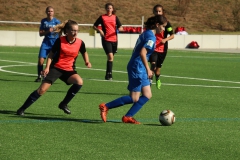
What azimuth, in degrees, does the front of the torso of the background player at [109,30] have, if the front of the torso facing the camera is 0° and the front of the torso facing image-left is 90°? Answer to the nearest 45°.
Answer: approximately 0°

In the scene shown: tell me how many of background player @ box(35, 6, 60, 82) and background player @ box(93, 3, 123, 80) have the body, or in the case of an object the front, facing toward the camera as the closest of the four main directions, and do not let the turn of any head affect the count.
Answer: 2

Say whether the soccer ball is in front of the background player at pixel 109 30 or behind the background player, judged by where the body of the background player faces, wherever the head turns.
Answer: in front

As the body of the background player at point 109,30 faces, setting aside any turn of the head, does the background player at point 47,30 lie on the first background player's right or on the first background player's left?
on the first background player's right

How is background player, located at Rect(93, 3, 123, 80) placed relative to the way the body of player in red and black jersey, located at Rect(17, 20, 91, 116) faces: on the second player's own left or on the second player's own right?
on the second player's own left

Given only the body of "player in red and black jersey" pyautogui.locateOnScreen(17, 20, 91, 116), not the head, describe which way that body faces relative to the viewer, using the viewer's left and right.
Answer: facing the viewer and to the right of the viewer

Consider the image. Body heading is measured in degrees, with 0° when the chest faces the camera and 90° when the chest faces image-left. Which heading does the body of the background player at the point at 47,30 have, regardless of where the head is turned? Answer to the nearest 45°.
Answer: approximately 0°

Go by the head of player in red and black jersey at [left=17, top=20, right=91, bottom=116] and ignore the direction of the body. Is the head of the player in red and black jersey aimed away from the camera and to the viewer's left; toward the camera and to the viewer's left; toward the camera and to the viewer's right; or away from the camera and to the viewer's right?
toward the camera and to the viewer's right

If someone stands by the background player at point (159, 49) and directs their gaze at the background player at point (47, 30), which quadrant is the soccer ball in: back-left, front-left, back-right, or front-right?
back-left
